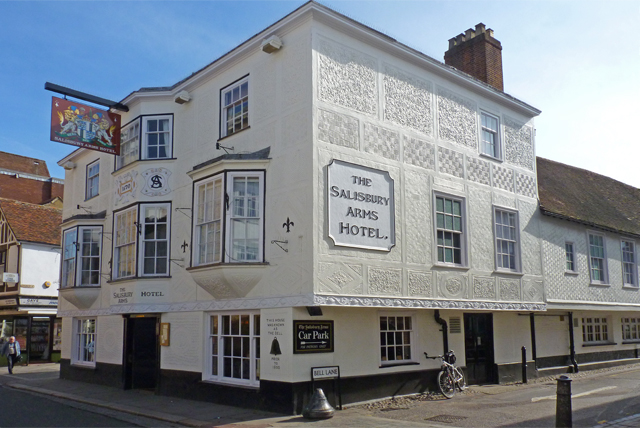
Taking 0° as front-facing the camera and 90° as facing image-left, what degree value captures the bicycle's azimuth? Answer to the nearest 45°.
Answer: approximately 45°

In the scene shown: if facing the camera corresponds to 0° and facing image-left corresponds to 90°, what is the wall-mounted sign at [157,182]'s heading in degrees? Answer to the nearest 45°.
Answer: approximately 0°

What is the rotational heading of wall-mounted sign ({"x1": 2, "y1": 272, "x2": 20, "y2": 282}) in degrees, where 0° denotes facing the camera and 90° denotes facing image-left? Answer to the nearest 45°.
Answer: approximately 0°

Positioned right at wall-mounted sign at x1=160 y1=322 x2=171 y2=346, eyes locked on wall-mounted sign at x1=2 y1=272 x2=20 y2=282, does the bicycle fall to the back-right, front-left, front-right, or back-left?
back-right

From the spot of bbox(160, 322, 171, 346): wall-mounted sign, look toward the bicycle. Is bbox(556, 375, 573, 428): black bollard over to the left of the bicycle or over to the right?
right

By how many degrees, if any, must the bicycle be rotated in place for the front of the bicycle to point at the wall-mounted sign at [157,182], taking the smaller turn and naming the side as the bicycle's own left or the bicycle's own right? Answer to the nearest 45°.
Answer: approximately 45° to the bicycle's own right

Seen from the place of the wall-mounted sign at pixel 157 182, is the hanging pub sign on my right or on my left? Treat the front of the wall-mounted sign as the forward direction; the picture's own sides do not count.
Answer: on my right

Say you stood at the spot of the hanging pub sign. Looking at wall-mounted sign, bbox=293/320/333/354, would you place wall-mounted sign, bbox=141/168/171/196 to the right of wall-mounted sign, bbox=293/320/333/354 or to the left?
left
